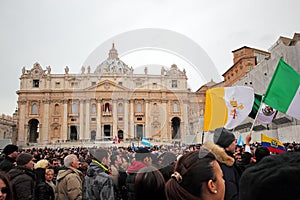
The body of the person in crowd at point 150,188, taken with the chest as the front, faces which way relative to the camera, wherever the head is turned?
away from the camera

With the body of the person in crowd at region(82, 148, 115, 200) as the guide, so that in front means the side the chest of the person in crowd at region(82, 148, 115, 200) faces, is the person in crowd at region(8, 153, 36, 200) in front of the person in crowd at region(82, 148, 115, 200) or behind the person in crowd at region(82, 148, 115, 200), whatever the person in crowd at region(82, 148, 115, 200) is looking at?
behind

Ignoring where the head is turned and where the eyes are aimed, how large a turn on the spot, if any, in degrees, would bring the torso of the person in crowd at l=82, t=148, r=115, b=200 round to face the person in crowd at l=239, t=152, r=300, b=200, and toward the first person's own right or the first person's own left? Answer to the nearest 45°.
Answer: approximately 135° to the first person's own right

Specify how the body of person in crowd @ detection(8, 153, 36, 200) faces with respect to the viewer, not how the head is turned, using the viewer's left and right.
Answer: facing away from the viewer and to the right of the viewer

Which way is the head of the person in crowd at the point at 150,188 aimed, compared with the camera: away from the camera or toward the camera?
away from the camera
